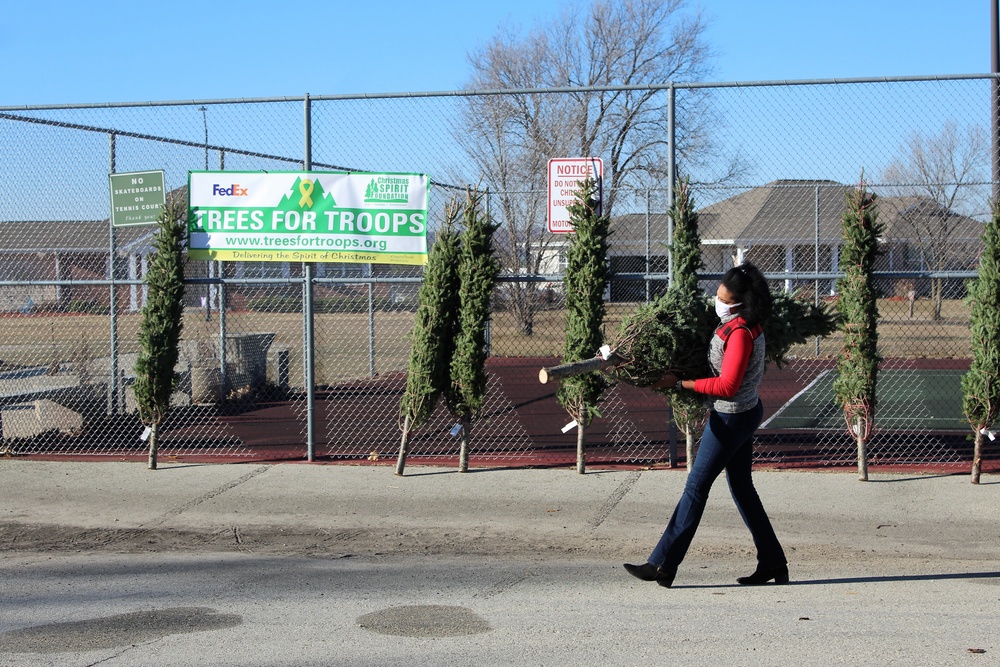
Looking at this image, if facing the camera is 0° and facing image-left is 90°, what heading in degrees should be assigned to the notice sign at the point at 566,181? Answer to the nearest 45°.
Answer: approximately 0°

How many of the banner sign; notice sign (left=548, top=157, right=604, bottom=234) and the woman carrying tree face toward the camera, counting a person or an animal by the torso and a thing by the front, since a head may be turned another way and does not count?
2

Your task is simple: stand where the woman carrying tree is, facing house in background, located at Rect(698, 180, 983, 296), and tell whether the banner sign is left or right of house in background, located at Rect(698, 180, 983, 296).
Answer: left

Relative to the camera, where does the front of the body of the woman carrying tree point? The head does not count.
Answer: to the viewer's left

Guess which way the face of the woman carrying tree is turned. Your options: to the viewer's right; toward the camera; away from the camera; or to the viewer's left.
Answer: to the viewer's left

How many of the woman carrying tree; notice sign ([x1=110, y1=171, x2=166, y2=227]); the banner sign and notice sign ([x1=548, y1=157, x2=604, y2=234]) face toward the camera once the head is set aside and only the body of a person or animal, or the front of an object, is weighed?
3

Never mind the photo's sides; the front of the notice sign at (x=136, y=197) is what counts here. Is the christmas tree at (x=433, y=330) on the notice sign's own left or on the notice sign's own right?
on the notice sign's own left

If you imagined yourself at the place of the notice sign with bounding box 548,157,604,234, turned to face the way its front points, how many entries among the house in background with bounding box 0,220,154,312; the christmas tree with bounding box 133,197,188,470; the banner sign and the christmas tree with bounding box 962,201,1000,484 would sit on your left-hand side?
1
